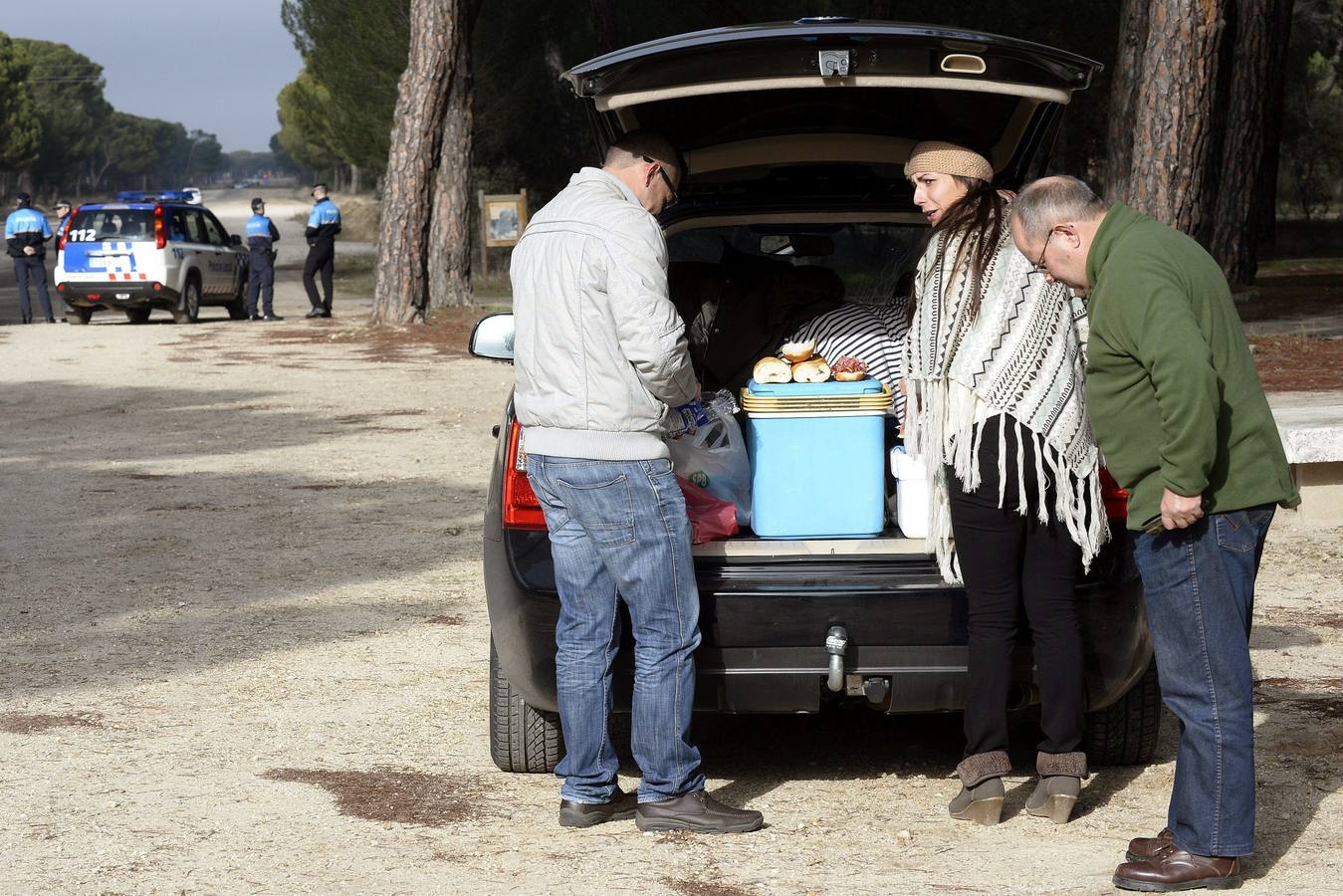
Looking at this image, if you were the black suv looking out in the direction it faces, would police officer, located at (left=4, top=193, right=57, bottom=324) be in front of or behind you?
in front

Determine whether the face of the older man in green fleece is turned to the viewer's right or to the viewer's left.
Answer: to the viewer's left

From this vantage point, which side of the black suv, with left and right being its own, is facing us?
back

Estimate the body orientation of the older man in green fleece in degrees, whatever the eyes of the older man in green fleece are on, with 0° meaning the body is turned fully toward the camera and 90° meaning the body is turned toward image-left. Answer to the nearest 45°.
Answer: approximately 90°

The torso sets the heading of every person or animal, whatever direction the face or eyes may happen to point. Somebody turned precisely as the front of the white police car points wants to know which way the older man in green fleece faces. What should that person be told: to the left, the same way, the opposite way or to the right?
to the left
